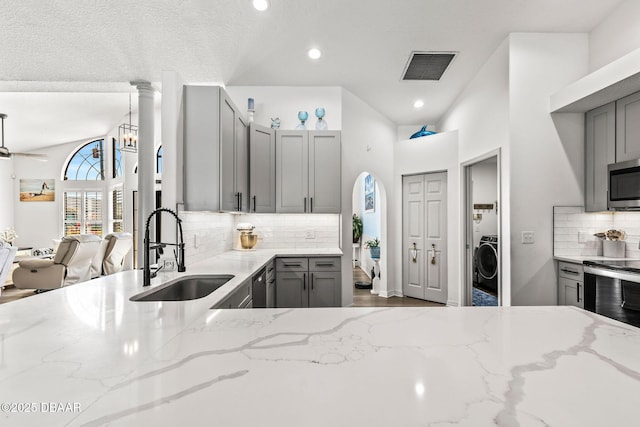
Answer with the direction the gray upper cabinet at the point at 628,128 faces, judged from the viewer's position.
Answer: facing the viewer and to the left of the viewer

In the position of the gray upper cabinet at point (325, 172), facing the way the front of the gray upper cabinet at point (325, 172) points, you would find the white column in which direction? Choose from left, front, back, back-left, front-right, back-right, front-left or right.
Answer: right

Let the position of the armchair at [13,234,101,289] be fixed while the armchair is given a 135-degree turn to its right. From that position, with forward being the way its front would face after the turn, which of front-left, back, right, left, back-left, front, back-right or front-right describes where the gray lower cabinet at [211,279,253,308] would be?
right

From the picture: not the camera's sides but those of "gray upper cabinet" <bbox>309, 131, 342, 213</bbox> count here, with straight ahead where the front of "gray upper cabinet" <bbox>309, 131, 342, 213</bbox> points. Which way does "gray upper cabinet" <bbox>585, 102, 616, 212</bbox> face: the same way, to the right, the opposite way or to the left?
to the right

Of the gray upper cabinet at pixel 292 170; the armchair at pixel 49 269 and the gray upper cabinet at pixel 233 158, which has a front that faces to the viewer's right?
the gray upper cabinet at pixel 233 158

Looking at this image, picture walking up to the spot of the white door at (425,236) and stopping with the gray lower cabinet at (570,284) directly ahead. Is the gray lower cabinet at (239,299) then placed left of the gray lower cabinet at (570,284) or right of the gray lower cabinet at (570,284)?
right

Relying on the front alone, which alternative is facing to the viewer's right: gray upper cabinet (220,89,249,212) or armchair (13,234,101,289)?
the gray upper cabinet

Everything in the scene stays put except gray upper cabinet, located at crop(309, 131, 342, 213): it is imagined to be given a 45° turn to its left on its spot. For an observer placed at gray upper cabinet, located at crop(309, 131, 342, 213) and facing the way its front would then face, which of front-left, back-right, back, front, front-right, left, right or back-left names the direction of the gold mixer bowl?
back-right

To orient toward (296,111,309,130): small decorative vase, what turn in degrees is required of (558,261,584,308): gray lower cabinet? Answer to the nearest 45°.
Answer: approximately 45° to its right

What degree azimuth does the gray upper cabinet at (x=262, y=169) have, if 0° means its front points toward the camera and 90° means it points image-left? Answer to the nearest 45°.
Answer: approximately 315°

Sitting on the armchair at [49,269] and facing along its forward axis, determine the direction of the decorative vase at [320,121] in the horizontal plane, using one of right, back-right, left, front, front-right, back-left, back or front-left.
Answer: back

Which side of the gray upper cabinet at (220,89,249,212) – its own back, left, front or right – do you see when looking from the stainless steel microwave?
front
